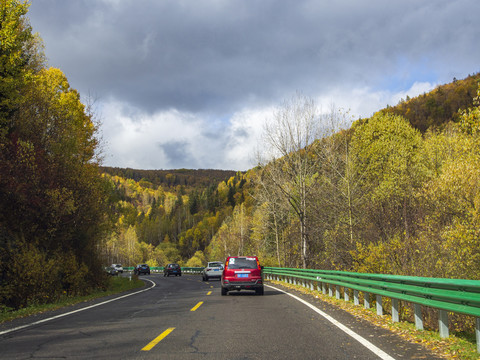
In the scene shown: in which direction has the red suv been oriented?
away from the camera

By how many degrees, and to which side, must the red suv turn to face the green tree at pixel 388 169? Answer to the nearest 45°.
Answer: approximately 45° to its right
